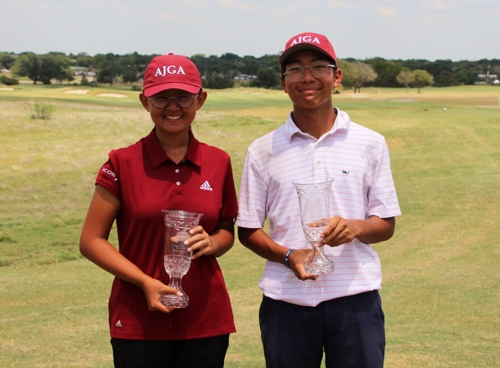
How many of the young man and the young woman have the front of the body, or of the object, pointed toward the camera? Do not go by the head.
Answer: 2

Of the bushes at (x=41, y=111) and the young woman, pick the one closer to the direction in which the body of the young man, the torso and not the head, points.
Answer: the young woman

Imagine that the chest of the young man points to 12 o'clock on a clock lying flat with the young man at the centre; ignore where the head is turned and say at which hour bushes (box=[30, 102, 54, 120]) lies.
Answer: The bushes is roughly at 5 o'clock from the young man.

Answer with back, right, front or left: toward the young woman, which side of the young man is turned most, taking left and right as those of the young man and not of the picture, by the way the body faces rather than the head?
right

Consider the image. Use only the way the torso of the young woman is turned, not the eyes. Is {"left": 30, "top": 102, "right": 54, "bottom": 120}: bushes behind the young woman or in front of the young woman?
behind

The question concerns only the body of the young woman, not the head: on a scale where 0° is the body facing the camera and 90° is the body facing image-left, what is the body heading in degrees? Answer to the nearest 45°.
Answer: approximately 0°
